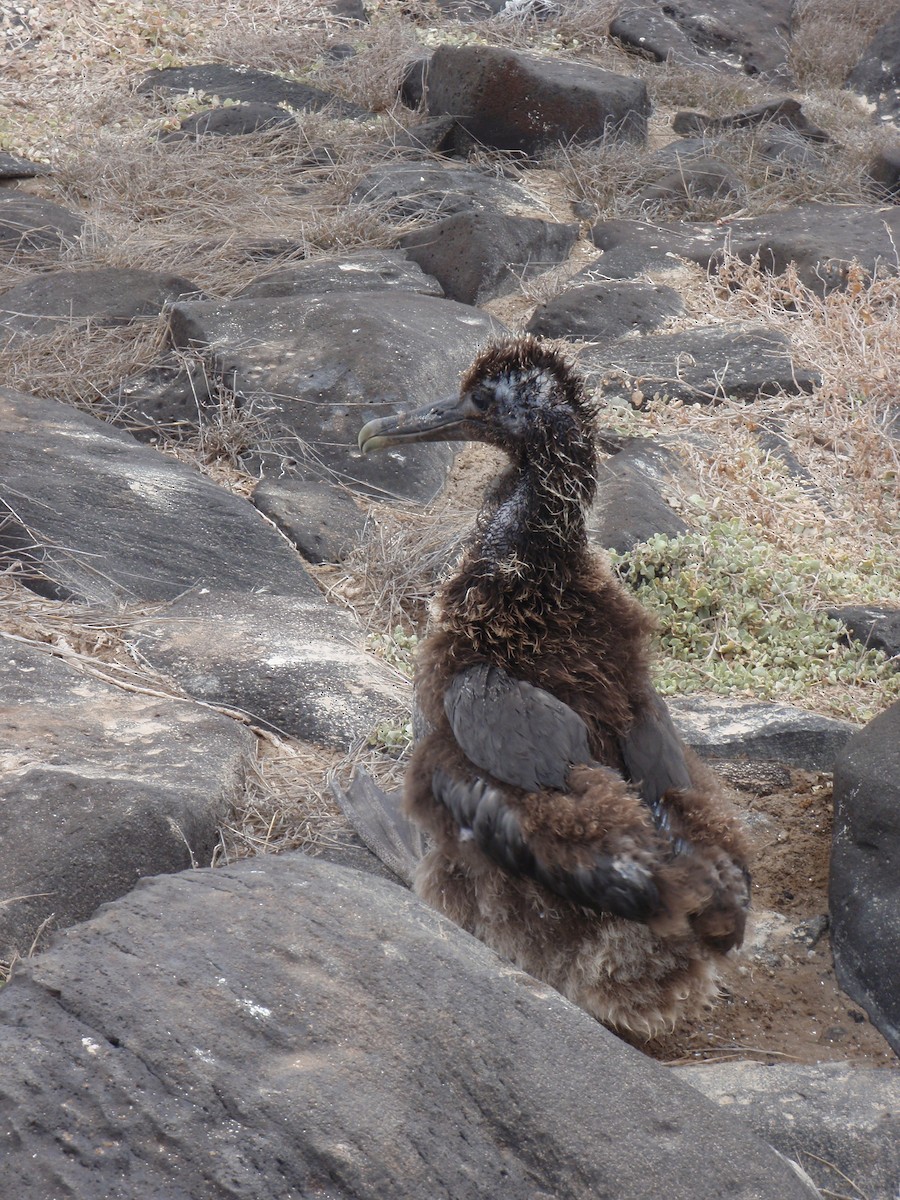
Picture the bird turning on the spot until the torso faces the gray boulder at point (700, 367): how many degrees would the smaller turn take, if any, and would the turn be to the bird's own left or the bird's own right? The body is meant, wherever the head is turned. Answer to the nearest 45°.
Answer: approximately 45° to the bird's own right

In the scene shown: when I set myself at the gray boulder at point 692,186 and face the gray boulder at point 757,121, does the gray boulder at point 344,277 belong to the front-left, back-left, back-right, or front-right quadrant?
back-left

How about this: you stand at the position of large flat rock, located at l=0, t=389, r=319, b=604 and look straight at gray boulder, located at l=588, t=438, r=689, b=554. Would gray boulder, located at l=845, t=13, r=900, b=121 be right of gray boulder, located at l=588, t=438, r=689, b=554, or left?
left

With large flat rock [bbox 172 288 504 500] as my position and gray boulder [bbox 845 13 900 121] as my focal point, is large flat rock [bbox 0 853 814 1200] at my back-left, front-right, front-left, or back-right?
back-right

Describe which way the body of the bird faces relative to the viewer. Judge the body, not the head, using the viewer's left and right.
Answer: facing away from the viewer and to the left of the viewer

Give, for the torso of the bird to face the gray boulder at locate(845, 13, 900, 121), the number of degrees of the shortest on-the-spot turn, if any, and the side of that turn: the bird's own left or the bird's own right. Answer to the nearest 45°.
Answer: approximately 45° to the bird's own right

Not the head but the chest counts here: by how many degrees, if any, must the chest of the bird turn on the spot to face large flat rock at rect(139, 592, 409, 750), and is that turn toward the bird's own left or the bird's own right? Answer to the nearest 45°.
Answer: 0° — it already faces it

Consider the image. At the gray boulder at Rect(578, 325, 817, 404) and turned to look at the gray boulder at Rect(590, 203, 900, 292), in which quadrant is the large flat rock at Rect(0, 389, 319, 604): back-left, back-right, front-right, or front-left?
back-left

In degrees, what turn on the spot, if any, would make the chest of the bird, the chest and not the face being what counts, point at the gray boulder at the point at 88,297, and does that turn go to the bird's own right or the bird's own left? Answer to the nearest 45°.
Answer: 0° — it already faces it

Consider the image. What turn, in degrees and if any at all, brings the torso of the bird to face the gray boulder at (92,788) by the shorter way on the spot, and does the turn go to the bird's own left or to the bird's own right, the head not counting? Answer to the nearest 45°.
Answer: approximately 45° to the bird's own left

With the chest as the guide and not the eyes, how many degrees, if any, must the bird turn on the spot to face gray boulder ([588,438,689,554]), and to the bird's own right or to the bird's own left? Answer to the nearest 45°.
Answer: approximately 45° to the bird's own right
